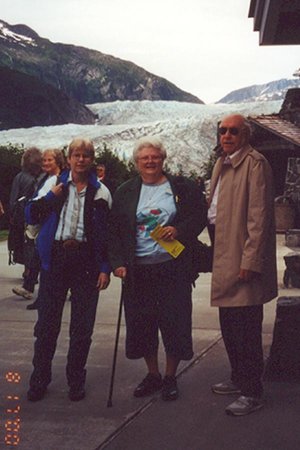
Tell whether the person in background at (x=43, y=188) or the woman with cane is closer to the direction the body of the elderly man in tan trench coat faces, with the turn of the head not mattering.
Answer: the woman with cane

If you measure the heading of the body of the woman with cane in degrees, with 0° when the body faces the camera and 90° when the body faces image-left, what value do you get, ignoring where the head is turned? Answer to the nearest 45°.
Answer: approximately 0°

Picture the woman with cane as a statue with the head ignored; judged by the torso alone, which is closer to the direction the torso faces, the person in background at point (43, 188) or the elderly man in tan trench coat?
the elderly man in tan trench coat

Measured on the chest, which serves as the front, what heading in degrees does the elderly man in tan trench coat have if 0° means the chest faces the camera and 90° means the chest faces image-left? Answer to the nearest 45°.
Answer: approximately 45°

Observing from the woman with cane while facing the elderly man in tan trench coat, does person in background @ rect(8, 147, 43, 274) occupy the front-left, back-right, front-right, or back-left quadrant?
back-left

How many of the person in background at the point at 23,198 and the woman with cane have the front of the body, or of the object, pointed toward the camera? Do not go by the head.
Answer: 1

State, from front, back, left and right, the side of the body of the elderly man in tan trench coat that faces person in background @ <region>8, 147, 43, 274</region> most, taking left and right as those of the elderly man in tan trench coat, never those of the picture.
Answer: right

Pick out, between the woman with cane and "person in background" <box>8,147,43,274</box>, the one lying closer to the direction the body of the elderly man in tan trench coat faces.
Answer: the woman with cane
